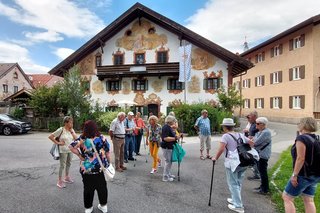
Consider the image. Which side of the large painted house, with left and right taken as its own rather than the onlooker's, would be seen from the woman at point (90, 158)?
front

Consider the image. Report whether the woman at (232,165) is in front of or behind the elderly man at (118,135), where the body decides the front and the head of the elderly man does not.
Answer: in front

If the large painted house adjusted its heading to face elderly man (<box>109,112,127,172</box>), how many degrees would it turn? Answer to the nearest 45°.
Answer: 0° — it already faces them

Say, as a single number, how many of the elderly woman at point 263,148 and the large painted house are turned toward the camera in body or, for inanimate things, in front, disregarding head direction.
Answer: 1

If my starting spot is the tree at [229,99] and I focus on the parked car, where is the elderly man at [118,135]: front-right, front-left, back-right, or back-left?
front-left

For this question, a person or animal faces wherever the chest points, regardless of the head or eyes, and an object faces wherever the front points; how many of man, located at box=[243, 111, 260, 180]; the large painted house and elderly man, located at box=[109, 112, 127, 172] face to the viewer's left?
1

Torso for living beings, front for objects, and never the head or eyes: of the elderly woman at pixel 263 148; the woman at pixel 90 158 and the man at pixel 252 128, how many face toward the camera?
0

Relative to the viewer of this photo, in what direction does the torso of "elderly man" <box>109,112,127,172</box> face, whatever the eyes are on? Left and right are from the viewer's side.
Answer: facing the viewer and to the right of the viewer

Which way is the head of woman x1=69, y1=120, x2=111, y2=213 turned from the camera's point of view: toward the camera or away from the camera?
away from the camera

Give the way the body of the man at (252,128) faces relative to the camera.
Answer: to the viewer's left

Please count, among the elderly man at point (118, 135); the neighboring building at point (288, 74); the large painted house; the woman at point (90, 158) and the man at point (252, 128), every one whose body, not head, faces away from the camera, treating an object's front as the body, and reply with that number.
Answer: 1

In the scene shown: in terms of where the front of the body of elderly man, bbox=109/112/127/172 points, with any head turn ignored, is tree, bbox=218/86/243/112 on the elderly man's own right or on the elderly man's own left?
on the elderly man's own left

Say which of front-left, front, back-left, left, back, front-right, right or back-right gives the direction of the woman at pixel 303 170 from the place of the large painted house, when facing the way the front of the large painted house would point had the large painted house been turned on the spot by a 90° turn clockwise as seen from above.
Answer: left

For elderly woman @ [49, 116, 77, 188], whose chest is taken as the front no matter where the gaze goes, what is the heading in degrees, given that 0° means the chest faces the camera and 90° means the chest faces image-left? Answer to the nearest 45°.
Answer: approximately 315°
